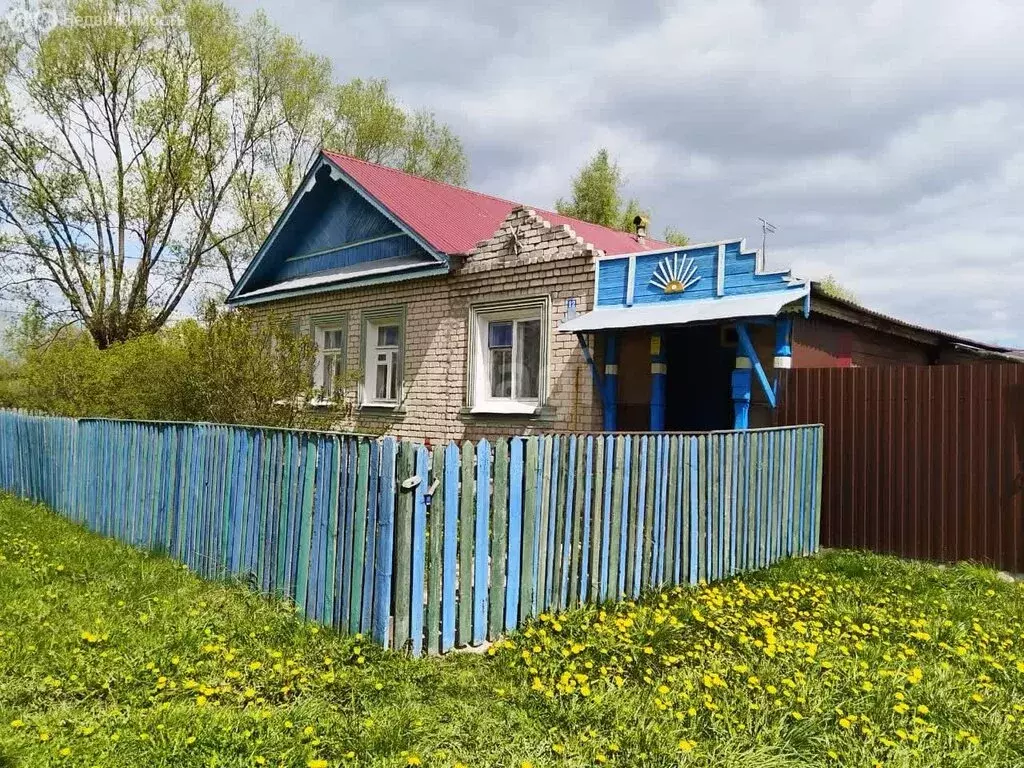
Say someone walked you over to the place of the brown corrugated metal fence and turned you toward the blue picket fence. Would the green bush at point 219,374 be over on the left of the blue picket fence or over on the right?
right

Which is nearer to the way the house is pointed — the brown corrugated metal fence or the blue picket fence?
the blue picket fence

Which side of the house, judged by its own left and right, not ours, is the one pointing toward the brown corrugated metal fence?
left

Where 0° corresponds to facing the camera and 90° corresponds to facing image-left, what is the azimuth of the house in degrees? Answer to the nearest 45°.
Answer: approximately 45°
